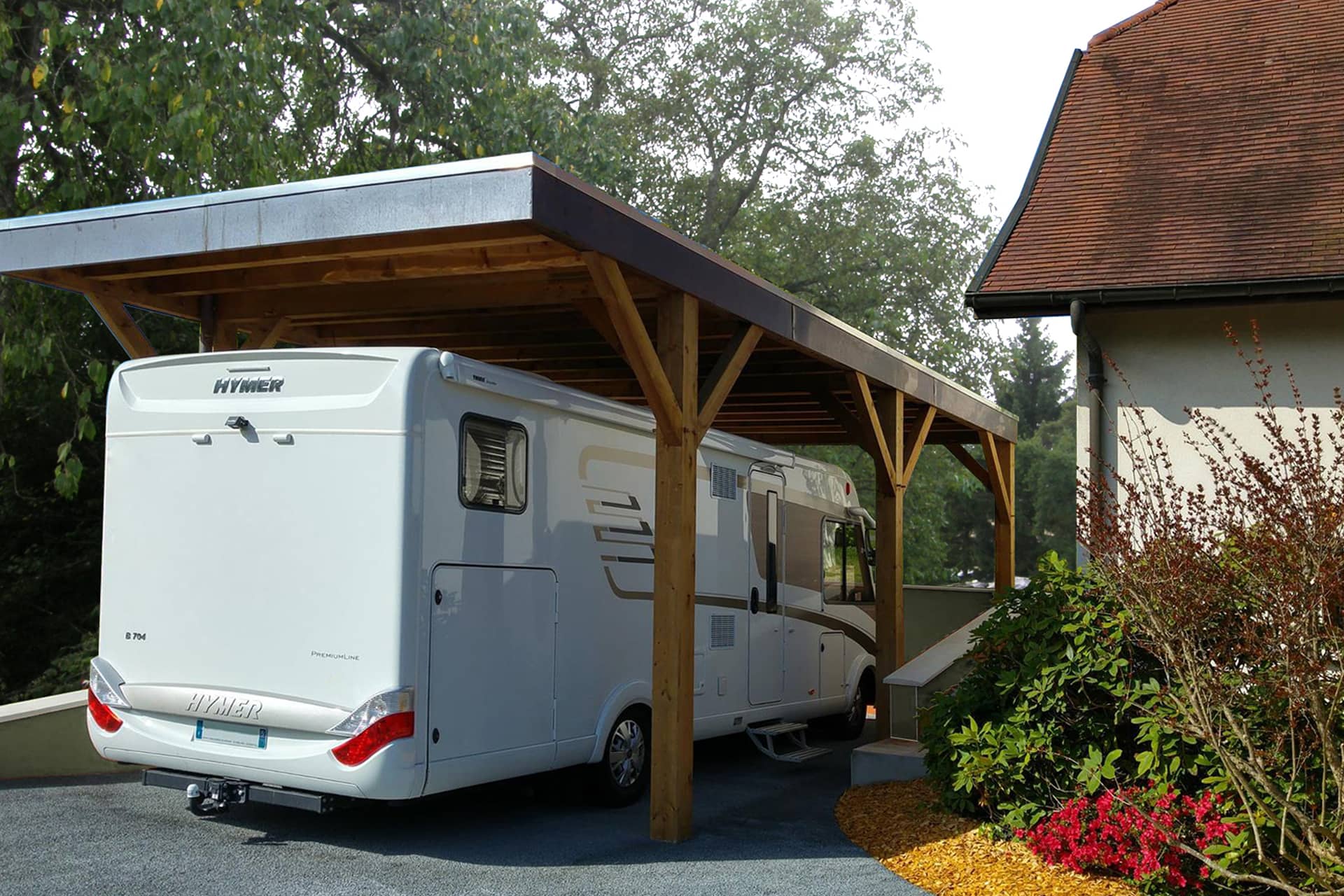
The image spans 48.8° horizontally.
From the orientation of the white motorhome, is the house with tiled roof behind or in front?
in front

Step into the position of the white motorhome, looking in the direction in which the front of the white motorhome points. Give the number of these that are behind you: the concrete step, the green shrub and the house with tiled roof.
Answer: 0

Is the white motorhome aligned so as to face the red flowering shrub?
no

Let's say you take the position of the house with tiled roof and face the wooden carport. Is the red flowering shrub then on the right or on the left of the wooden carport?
left

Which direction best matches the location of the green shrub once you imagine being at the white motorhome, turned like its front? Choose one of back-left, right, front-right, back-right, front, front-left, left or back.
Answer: front-right

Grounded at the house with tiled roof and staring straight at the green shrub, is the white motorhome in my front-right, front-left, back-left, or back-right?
front-right

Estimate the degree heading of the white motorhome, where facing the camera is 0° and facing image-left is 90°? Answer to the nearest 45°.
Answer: approximately 225°
